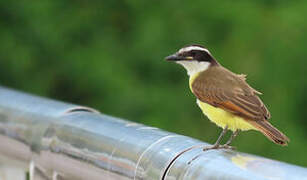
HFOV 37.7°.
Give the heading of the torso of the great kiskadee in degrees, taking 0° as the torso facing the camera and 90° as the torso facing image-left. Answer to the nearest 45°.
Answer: approximately 90°
